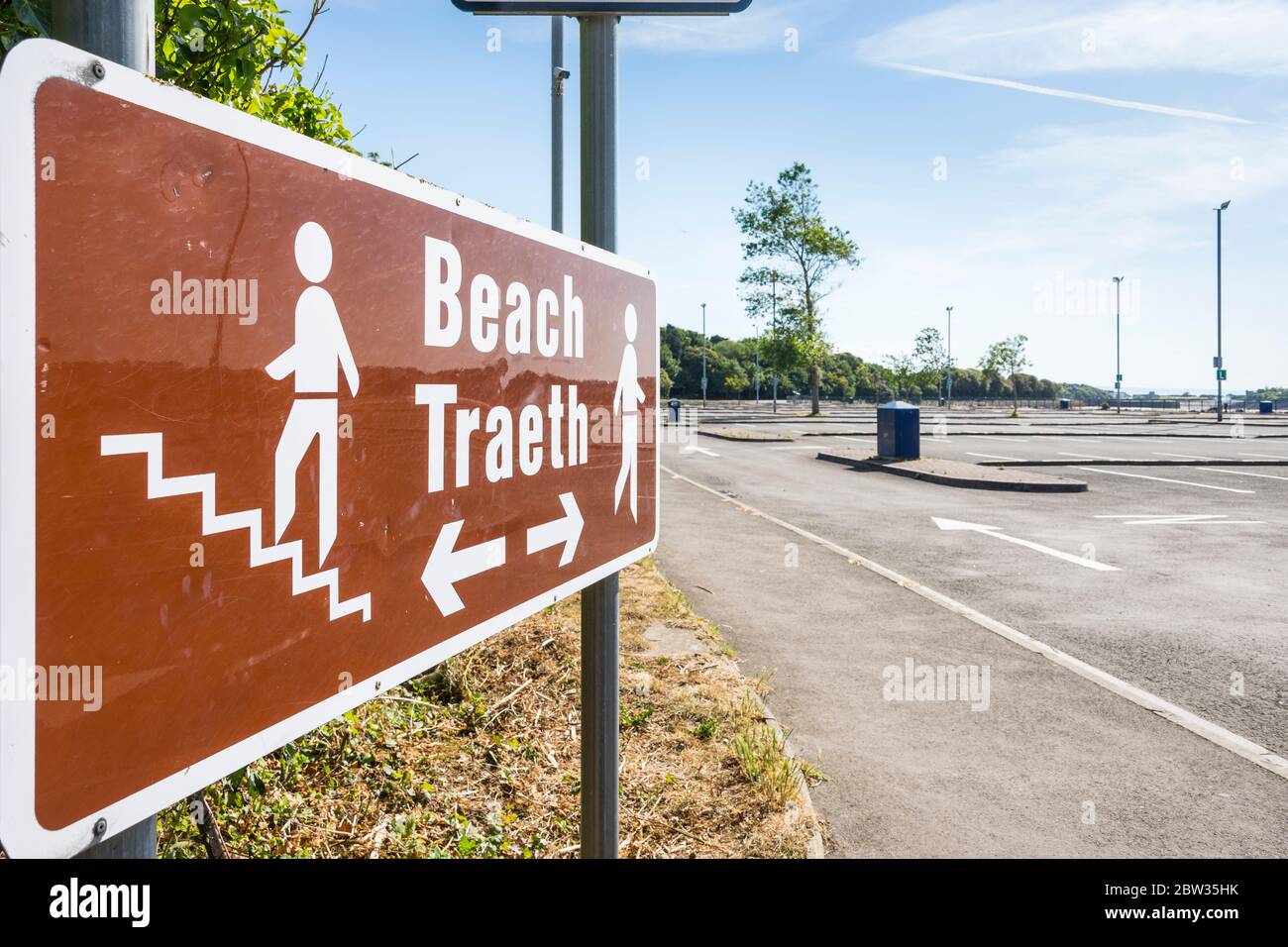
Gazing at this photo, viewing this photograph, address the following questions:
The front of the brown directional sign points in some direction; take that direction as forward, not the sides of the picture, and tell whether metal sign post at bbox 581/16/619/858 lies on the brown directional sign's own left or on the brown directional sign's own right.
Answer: on the brown directional sign's own left

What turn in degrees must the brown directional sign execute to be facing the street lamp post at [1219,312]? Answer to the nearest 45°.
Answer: approximately 90° to its left

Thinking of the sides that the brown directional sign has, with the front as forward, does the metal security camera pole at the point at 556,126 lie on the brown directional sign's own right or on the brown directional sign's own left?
on the brown directional sign's own left

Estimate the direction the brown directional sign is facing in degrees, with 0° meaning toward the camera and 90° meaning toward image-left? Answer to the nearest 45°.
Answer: approximately 315°

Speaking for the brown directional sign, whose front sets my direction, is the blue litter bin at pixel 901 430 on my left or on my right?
on my left

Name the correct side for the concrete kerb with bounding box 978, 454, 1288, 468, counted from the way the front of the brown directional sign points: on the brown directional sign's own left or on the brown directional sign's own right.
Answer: on the brown directional sign's own left
